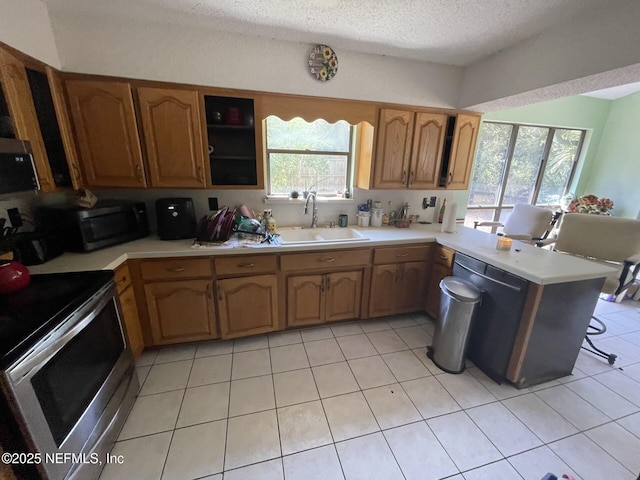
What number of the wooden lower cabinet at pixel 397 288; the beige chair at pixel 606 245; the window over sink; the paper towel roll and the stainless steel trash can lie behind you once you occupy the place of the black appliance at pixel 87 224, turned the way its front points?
0

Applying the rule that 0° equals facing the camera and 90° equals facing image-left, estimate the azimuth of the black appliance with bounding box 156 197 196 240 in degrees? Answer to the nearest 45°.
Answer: approximately 0°

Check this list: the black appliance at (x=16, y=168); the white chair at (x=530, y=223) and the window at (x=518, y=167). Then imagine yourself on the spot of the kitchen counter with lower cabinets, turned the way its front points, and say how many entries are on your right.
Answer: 1

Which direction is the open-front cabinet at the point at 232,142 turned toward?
toward the camera

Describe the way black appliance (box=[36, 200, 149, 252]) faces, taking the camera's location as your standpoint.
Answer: facing the viewer and to the right of the viewer

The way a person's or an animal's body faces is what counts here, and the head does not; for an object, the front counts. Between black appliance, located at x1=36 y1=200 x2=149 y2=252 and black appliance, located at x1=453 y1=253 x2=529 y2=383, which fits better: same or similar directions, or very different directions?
very different directions

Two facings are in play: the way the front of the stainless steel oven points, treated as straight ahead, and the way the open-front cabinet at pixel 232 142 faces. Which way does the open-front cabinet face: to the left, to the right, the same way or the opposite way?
to the right

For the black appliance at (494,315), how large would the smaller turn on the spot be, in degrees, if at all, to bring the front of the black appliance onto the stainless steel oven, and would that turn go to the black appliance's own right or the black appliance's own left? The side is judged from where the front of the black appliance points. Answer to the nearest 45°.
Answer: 0° — it already faces it

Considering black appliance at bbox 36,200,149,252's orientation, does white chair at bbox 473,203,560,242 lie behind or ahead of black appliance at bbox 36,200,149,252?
ahead

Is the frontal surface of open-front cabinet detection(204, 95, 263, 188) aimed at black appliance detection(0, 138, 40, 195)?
no

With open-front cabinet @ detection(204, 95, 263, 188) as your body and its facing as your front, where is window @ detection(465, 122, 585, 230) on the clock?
The window is roughly at 9 o'clock from the open-front cabinet.

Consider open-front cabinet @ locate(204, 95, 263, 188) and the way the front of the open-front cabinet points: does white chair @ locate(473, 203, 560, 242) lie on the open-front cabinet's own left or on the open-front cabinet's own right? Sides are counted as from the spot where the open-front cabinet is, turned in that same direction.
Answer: on the open-front cabinet's own left

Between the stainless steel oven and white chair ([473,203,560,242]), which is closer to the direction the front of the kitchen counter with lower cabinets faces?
the stainless steel oven

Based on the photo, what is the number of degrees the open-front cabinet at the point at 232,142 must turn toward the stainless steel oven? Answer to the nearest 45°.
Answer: approximately 45° to its right
